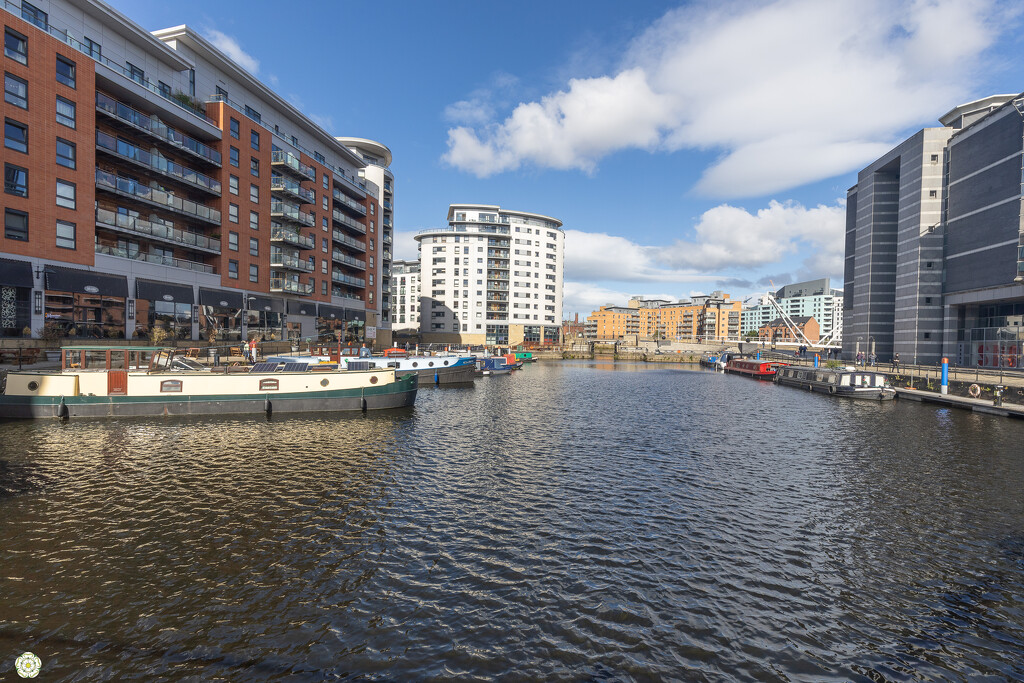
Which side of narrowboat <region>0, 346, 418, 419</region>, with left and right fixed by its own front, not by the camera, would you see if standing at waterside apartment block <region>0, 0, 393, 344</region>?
left

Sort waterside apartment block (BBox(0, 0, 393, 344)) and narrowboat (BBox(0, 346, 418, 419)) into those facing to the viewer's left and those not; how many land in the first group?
0

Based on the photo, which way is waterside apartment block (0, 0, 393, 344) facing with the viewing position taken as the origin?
facing the viewer and to the right of the viewer
